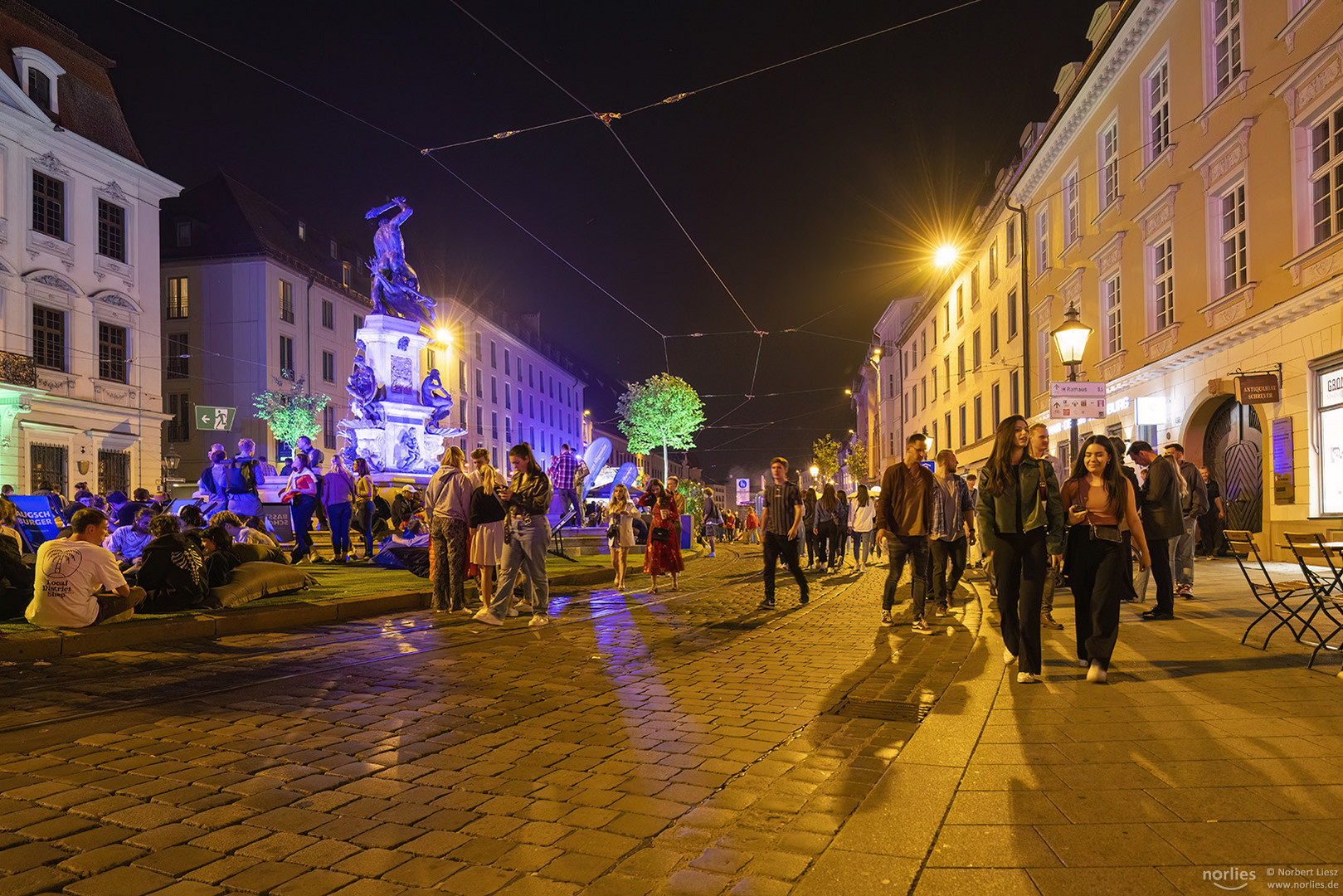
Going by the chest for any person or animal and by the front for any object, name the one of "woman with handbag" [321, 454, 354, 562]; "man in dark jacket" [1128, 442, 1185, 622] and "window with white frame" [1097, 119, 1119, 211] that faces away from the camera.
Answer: the woman with handbag

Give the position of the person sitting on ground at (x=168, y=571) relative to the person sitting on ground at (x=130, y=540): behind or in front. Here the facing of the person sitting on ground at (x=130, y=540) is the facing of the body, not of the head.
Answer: in front

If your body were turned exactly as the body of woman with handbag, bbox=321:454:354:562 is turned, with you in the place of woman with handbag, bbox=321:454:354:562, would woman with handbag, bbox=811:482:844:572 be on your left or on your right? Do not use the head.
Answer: on your right

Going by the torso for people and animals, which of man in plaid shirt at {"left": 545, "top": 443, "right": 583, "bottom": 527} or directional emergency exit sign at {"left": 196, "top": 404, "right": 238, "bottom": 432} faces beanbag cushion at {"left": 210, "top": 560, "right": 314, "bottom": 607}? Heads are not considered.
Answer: the directional emergency exit sign

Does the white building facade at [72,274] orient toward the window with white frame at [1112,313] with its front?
yes

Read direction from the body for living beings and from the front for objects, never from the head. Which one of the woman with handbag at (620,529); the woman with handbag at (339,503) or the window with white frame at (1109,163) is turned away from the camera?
the woman with handbag at (339,503)

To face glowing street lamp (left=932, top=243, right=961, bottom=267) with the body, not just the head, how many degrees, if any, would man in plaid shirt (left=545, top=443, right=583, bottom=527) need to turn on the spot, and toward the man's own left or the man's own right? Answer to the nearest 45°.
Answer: approximately 45° to the man's own right

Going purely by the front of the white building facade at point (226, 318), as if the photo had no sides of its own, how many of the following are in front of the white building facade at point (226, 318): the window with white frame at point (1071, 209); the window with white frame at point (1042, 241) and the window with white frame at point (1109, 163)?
3

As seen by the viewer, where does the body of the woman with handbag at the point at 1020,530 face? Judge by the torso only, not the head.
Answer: toward the camera

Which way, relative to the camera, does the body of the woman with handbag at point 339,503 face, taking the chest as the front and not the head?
away from the camera

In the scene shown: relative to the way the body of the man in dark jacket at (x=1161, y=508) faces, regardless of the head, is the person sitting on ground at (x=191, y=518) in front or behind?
in front

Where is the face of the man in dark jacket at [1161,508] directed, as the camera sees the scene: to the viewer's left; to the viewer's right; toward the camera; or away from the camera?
to the viewer's left
